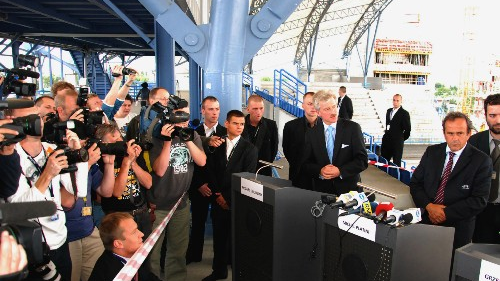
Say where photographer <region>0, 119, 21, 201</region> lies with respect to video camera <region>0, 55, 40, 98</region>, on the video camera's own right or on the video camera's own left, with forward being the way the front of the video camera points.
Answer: on the video camera's own right

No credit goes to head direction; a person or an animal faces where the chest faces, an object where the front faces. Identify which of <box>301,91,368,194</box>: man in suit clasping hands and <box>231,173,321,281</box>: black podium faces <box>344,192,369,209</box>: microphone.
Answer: the man in suit clasping hands

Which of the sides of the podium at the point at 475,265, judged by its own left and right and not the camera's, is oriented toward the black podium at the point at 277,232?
right

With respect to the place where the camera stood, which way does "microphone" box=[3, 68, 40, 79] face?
facing to the right of the viewer

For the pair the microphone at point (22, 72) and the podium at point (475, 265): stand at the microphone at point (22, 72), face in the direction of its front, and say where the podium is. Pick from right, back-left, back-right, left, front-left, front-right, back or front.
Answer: front-right

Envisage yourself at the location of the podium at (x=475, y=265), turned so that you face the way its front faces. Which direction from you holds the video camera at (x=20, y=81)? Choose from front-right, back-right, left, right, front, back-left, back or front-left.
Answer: front-right

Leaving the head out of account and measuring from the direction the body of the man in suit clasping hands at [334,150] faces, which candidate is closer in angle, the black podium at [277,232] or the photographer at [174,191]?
the black podium

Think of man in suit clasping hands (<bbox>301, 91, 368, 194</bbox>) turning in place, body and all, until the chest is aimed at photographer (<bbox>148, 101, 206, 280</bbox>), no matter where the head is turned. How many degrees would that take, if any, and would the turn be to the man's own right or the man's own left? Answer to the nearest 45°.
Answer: approximately 90° to the man's own right

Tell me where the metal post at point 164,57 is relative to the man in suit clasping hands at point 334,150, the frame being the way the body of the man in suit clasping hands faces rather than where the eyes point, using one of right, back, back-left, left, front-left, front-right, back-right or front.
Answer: back-right

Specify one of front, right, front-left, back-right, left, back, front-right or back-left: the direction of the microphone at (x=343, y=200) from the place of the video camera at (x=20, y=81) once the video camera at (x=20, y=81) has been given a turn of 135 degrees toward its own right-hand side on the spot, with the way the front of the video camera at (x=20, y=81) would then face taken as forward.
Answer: left

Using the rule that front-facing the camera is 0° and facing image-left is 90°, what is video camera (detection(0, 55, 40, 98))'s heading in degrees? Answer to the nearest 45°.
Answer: approximately 270°

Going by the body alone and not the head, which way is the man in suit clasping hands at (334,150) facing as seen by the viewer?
toward the camera

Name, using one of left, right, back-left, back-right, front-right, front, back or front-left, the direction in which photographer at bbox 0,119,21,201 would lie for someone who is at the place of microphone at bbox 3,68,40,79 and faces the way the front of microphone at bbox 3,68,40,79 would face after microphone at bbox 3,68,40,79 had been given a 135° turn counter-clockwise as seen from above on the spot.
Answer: back-left

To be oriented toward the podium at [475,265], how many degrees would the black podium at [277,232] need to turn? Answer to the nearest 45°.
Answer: approximately 90° to its left

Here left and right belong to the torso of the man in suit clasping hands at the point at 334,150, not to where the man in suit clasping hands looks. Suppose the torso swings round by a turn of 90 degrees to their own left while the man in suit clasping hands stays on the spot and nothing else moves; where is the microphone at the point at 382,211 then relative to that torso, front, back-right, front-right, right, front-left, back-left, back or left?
right

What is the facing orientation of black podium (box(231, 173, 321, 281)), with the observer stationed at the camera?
facing the viewer and to the left of the viewer
